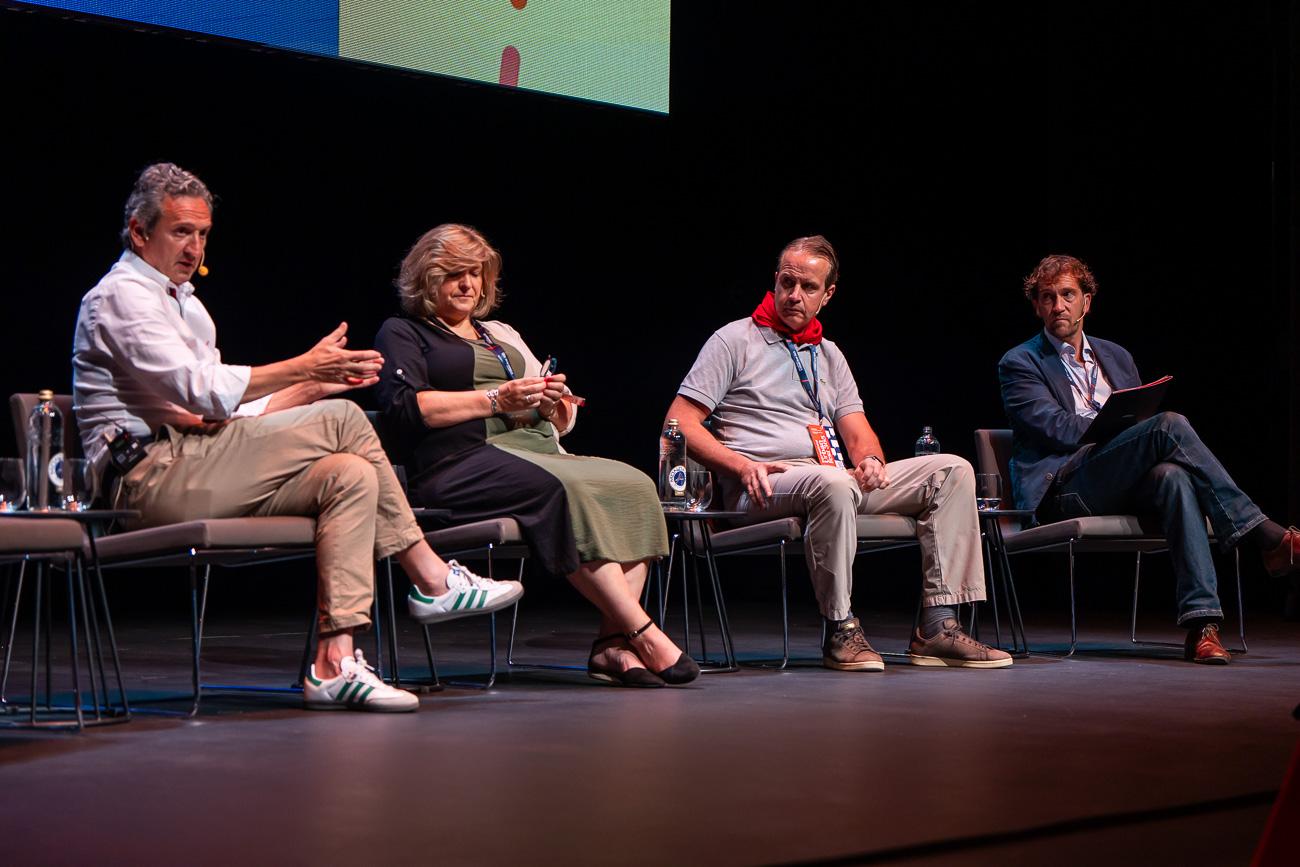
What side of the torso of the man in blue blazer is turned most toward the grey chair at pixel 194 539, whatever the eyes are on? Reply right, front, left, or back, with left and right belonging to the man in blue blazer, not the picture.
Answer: right

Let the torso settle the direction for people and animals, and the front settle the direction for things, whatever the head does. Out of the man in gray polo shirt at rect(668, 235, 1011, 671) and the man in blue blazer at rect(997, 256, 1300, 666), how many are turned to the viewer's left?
0

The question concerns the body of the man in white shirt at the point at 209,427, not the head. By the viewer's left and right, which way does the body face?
facing to the right of the viewer

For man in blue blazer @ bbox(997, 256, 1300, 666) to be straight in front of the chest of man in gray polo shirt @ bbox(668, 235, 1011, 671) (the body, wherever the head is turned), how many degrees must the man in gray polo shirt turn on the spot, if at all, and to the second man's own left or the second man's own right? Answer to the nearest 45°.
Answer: approximately 90° to the second man's own left

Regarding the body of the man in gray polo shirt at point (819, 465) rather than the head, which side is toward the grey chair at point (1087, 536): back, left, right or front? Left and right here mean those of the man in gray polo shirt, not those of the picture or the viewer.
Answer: left

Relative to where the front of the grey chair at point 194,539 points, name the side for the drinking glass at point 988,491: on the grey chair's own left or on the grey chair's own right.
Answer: on the grey chair's own left

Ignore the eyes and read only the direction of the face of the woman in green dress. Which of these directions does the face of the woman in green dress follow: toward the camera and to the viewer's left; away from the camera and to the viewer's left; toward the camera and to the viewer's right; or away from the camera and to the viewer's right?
toward the camera and to the viewer's right

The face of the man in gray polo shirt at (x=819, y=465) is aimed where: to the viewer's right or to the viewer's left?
to the viewer's left

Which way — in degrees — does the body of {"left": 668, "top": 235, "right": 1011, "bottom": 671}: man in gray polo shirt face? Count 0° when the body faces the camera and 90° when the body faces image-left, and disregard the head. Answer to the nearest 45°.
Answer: approximately 315°

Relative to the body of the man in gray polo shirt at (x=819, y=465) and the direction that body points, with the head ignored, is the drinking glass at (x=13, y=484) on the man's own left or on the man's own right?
on the man's own right
